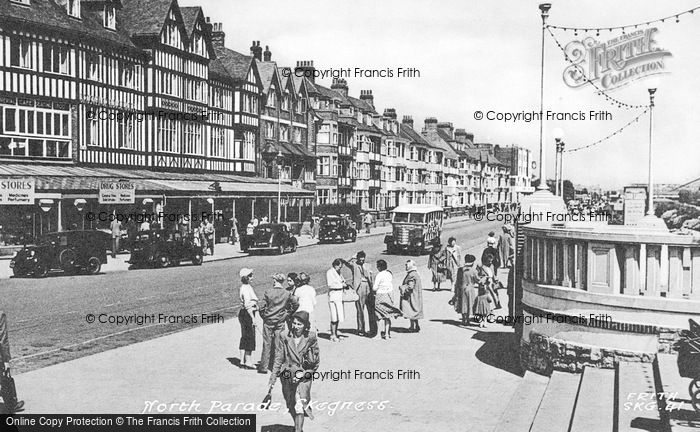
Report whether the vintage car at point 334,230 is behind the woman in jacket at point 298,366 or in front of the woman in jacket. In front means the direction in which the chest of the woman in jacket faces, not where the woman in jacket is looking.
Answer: behind

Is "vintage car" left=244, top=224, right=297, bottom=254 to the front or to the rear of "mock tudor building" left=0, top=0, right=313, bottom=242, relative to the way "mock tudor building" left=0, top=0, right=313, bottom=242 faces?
to the front

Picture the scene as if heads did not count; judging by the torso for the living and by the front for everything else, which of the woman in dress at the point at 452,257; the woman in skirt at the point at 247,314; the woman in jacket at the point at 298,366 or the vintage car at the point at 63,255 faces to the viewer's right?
the woman in skirt at the point at 247,314

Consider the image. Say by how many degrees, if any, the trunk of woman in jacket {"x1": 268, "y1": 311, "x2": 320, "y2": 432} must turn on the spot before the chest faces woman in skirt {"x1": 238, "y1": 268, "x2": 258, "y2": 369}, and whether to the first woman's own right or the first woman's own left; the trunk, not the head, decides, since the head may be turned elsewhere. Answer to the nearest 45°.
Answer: approximately 180°

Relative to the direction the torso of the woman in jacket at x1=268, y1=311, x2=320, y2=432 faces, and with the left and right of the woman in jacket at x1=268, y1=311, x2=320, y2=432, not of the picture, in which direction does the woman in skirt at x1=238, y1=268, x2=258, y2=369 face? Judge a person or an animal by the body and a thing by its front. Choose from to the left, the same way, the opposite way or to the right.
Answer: to the left

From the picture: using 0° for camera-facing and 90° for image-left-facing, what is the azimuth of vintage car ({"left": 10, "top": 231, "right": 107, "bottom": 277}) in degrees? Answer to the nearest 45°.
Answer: approximately 45°

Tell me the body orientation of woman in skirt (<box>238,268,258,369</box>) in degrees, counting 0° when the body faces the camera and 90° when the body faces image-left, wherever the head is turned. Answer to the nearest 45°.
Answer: approximately 270°

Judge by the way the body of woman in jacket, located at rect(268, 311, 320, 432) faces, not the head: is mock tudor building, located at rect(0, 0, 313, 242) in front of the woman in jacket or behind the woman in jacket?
behind

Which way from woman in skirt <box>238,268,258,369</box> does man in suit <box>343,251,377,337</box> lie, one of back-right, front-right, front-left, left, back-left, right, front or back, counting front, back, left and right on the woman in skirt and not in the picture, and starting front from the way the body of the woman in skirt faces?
front-left

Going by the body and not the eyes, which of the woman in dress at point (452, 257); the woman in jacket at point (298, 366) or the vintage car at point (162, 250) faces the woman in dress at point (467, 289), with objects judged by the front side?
the woman in dress at point (452, 257)
